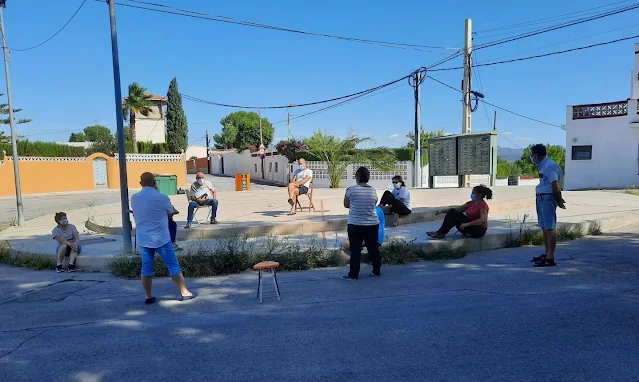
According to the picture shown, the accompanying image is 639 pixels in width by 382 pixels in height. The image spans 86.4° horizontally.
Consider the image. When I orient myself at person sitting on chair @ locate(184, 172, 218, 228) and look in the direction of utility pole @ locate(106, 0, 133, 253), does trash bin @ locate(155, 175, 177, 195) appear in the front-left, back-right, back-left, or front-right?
back-right

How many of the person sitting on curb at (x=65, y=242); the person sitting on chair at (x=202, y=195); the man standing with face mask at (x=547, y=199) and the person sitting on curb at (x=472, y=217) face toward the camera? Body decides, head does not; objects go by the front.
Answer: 2

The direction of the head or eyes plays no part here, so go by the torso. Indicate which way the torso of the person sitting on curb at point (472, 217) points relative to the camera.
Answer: to the viewer's left

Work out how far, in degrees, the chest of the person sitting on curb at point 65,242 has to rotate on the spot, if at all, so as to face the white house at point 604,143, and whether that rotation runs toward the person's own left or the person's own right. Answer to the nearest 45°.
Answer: approximately 90° to the person's own left

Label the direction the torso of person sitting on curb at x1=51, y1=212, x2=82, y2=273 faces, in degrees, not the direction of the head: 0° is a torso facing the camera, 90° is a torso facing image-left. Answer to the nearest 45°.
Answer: approximately 0°

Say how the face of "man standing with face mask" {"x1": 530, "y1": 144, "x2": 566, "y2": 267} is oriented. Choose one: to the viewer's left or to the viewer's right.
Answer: to the viewer's left

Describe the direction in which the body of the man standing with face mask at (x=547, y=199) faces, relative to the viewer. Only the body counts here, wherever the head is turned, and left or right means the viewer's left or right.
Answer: facing to the left of the viewer

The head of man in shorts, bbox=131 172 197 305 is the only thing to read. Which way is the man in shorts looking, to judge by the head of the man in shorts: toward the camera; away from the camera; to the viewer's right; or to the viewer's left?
away from the camera

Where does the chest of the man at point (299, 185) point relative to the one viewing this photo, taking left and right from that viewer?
facing the viewer and to the left of the viewer

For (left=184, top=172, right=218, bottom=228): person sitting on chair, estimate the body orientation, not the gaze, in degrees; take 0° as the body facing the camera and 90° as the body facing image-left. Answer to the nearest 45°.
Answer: approximately 0°

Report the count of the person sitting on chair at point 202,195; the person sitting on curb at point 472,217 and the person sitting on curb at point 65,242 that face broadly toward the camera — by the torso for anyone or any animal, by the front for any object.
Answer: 2

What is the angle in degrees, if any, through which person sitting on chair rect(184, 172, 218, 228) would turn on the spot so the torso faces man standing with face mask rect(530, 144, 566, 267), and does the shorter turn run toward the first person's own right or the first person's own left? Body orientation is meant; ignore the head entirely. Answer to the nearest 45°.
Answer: approximately 45° to the first person's own left

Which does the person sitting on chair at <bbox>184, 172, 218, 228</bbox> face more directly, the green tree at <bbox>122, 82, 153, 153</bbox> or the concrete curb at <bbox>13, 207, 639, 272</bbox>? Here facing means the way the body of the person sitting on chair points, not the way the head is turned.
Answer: the concrete curb
